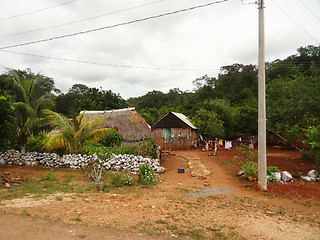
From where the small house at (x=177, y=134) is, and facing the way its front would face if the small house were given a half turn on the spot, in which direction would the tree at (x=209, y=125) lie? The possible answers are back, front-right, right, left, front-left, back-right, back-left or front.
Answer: right

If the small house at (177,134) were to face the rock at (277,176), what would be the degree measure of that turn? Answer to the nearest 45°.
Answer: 0° — it already faces it

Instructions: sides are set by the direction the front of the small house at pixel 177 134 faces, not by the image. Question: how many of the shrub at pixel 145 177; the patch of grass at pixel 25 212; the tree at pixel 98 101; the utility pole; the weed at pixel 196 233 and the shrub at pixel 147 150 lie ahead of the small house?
5

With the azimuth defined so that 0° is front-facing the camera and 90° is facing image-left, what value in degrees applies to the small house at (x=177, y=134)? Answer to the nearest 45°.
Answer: approximately 0°

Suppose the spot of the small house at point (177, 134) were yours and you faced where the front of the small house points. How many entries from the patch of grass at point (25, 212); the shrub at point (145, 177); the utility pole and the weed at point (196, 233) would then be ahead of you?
4

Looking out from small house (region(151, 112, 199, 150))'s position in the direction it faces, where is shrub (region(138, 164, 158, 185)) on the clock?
The shrub is roughly at 12 o'clock from the small house.

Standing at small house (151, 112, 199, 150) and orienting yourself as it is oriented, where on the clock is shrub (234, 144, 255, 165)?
The shrub is roughly at 11 o'clock from the small house.

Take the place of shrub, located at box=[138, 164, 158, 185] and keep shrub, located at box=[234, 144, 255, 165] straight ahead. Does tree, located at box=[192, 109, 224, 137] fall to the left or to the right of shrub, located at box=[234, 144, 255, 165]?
left

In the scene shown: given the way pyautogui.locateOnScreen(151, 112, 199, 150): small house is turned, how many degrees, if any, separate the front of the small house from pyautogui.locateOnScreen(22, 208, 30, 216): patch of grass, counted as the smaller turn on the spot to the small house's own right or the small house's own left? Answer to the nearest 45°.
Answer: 0° — it already faces it

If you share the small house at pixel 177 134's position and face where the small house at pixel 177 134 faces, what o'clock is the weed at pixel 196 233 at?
The weed is roughly at 12 o'clock from the small house.

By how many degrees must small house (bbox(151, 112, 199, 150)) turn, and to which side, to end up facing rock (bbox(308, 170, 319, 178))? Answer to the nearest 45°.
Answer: approximately 45° to its left

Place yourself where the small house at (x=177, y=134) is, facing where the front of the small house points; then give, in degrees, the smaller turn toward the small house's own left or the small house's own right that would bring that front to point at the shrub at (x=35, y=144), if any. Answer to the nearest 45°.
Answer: approximately 45° to the small house's own right

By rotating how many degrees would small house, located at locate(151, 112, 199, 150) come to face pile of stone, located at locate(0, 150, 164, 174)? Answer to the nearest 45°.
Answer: approximately 45° to its right

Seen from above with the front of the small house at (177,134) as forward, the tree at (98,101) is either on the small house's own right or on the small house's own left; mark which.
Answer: on the small house's own right
